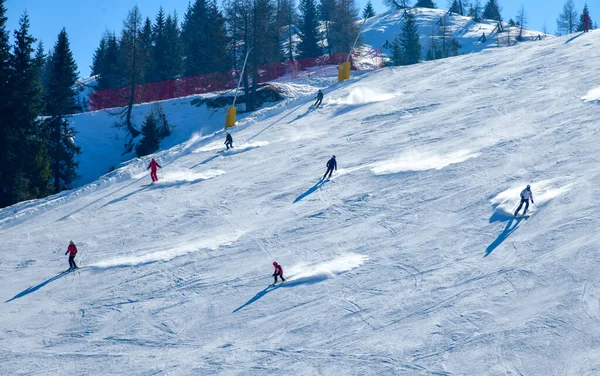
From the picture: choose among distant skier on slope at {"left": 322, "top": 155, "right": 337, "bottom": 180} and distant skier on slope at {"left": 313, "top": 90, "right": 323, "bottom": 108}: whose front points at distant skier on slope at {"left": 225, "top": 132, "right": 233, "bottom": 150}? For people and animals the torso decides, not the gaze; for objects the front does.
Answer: distant skier on slope at {"left": 313, "top": 90, "right": 323, "bottom": 108}

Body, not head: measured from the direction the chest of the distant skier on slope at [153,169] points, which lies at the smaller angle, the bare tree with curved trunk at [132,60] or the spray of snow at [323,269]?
the spray of snow

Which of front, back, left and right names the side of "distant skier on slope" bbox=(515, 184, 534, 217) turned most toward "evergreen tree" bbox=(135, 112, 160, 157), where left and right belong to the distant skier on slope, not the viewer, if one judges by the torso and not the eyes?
right

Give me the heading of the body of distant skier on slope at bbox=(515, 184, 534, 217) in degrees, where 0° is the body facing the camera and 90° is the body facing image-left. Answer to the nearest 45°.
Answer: approximately 45°

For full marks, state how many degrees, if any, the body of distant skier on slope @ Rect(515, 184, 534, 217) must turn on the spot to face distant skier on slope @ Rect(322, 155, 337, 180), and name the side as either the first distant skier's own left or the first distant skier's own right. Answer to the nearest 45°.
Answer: approximately 90° to the first distant skier's own right

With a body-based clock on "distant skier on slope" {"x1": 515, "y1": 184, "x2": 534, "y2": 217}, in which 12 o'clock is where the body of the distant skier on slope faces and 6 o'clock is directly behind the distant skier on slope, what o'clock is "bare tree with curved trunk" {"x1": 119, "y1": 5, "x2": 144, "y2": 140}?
The bare tree with curved trunk is roughly at 3 o'clock from the distant skier on slope.

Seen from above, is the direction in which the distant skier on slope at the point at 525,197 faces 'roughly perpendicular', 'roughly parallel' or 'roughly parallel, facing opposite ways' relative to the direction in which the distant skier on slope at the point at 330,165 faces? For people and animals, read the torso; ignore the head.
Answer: roughly parallel

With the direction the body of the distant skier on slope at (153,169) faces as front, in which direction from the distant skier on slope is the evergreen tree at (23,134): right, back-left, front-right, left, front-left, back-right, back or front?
right

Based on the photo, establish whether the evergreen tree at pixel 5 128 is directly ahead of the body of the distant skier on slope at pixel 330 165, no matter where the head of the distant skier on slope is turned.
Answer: no

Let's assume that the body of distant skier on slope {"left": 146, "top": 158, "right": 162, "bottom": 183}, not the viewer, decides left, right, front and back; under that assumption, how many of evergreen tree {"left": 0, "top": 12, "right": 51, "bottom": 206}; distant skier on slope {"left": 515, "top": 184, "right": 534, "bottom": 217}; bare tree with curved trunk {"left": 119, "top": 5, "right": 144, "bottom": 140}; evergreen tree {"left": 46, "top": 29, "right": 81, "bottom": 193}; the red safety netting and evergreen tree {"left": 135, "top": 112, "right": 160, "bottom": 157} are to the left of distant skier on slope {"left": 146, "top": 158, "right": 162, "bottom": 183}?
1

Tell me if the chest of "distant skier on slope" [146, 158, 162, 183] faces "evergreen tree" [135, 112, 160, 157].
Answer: no

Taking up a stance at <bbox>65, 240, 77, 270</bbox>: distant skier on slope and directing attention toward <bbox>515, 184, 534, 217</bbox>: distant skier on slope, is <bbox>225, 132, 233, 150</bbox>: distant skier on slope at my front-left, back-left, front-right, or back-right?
front-left

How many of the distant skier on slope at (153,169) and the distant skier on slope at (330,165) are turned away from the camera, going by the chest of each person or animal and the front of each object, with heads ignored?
0

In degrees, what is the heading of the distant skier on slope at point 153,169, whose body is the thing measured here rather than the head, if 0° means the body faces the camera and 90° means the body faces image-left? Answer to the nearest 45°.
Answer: approximately 45°

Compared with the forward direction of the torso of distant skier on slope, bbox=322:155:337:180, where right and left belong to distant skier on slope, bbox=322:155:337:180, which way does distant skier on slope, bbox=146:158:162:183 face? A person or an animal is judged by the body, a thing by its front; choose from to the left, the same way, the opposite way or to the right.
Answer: the same way

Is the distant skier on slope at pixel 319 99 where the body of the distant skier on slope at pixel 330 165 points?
no

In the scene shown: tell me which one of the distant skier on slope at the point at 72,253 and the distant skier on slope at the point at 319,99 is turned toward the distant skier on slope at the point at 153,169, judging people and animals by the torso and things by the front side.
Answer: the distant skier on slope at the point at 319,99

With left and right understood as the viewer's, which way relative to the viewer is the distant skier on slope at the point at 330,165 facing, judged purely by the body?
facing the viewer and to the left of the viewer

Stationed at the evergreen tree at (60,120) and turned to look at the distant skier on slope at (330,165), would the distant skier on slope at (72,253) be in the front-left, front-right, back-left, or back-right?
front-right

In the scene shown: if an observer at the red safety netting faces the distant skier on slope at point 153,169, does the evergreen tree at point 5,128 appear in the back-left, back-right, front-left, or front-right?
front-right

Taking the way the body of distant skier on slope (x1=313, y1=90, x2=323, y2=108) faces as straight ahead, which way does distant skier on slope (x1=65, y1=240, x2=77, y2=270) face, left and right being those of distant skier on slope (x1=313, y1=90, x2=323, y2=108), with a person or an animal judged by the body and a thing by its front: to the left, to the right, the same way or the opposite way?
the same way
